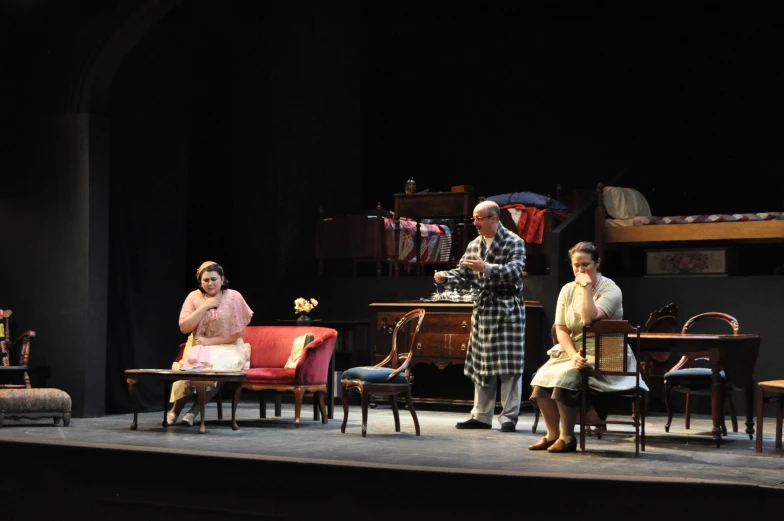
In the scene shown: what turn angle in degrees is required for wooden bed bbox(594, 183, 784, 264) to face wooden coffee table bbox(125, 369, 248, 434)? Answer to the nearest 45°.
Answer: approximately 135° to its right

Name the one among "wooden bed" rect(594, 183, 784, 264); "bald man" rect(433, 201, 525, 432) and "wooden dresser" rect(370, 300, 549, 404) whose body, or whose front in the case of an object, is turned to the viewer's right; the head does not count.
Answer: the wooden bed

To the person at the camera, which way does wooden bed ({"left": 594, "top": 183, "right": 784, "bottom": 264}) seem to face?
facing to the right of the viewer

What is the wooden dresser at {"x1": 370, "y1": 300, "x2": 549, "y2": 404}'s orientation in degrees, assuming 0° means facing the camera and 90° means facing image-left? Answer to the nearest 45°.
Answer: approximately 0°
